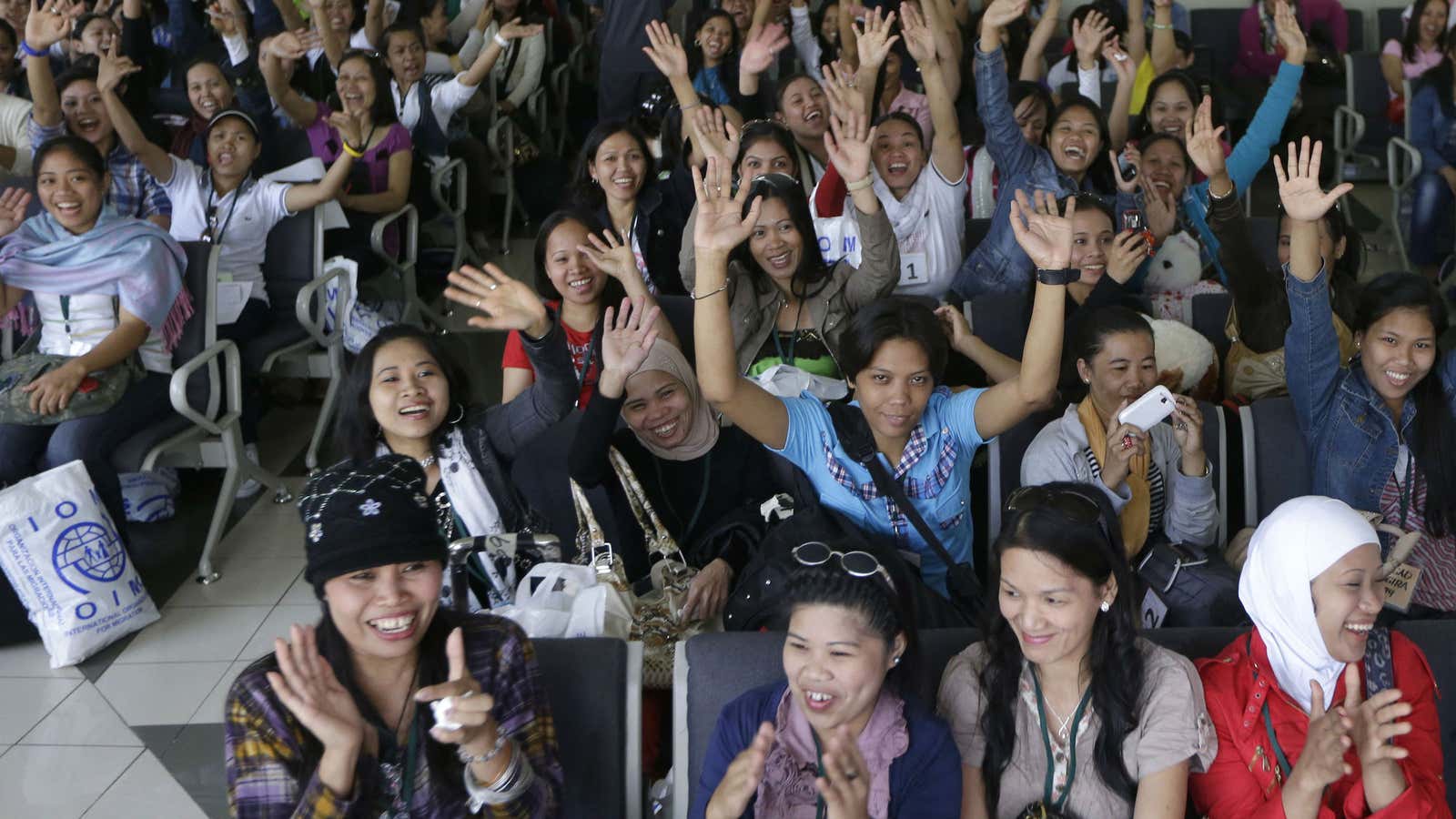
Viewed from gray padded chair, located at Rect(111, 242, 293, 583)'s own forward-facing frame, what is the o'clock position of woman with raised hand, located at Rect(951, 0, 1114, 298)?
The woman with raised hand is roughly at 8 o'clock from the gray padded chair.

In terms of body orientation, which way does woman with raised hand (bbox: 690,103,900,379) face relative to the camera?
toward the camera

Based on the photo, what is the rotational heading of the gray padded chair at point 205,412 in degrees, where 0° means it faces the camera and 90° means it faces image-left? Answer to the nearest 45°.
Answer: approximately 45°

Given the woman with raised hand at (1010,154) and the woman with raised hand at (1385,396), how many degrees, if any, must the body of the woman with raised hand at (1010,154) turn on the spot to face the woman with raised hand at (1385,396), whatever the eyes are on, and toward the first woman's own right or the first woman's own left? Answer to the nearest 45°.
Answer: approximately 45° to the first woman's own left

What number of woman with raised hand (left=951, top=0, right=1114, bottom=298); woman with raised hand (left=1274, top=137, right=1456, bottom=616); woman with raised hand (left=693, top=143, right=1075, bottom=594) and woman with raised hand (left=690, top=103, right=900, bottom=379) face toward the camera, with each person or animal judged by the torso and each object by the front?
4

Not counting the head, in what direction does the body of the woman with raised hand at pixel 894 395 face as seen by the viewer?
toward the camera

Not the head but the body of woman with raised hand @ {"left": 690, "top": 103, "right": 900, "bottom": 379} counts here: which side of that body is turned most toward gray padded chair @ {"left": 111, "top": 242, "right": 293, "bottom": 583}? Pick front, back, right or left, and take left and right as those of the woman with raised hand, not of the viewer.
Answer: right

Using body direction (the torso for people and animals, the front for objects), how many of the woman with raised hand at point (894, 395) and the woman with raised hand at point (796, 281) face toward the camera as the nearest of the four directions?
2

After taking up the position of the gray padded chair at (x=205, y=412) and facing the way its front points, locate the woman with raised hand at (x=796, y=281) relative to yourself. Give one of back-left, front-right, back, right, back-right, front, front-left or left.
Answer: left

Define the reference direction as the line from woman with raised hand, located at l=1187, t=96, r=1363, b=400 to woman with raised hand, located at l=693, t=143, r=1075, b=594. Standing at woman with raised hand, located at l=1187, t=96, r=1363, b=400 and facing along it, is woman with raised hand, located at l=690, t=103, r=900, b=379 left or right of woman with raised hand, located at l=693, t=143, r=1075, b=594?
right

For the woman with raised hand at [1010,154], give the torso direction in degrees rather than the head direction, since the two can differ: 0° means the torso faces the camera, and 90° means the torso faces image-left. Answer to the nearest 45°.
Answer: approximately 0°

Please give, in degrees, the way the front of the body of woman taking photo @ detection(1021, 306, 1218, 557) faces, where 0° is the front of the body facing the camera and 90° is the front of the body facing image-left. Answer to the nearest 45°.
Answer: approximately 315°

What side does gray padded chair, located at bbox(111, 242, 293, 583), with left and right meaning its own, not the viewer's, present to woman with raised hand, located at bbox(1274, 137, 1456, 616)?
left

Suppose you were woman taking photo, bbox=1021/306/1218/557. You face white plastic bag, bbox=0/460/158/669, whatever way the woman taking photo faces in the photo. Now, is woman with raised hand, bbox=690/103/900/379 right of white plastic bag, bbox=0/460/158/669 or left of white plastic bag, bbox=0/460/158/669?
right

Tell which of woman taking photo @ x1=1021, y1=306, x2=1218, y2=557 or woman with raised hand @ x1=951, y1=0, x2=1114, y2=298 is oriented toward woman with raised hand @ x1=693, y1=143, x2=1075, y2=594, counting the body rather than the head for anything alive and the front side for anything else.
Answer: woman with raised hand @ x1=951, y1=0, x2=1114, y2=298

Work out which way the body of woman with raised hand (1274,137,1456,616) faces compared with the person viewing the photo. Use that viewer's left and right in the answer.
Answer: facing the viewer

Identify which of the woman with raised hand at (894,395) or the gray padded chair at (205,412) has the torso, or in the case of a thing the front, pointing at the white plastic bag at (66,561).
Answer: the gray padded chair
